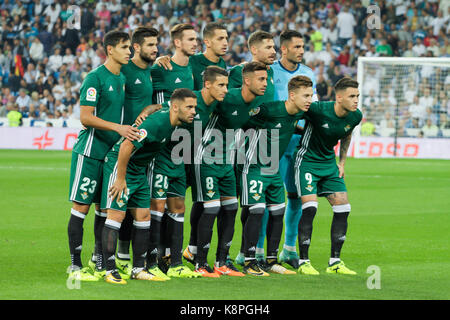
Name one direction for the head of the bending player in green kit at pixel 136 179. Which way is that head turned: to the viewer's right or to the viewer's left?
to the viewer's right

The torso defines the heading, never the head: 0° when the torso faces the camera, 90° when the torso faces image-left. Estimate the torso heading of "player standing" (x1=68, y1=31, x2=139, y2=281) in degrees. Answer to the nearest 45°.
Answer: approximately 315°

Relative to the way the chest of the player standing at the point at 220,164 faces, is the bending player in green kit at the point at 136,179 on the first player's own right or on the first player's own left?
on the first player's own right

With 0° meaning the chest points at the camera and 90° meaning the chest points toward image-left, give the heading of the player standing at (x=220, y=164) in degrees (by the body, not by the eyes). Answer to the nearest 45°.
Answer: approximately 315°

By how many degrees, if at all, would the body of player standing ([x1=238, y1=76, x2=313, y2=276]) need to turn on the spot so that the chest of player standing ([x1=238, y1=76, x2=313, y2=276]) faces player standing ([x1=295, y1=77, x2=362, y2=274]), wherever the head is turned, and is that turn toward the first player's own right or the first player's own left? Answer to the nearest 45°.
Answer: approximately 45° to the first player's own left

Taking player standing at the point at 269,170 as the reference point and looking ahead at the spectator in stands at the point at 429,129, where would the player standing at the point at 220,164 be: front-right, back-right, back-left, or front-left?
back-left

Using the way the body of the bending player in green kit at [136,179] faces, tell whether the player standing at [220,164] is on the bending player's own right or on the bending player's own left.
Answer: on the bending player's own left

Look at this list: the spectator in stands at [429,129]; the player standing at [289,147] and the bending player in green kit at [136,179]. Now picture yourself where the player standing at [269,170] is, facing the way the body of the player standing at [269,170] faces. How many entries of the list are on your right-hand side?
1

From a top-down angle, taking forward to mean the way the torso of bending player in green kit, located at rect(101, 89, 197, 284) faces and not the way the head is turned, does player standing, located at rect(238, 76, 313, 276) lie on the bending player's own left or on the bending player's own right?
on the bending player's own left

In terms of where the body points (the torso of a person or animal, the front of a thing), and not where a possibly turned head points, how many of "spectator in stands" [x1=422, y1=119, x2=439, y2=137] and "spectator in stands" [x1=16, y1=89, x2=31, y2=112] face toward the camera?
2
